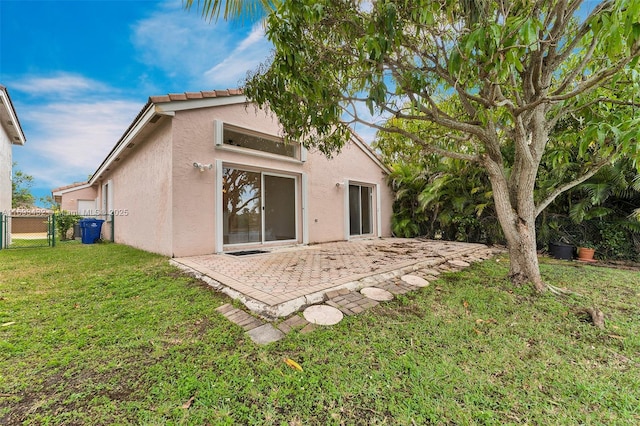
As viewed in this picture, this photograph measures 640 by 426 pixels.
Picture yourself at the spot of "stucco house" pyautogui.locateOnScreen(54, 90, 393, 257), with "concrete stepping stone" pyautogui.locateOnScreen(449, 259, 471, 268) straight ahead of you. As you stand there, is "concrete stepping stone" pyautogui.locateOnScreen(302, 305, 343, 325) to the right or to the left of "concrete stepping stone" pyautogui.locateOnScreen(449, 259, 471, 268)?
right

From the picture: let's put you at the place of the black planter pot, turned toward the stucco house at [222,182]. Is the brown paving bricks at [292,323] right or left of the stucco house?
left

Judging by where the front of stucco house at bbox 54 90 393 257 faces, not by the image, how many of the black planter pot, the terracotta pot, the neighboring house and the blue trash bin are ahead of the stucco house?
2
